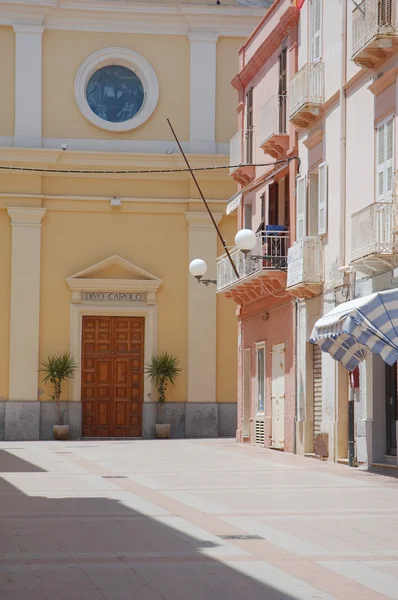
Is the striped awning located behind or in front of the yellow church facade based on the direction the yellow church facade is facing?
in front

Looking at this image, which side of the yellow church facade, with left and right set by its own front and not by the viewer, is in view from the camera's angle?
front

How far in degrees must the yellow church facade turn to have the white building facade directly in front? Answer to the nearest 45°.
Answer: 0° — it already faces it

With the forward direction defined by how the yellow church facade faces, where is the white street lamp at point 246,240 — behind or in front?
in front
